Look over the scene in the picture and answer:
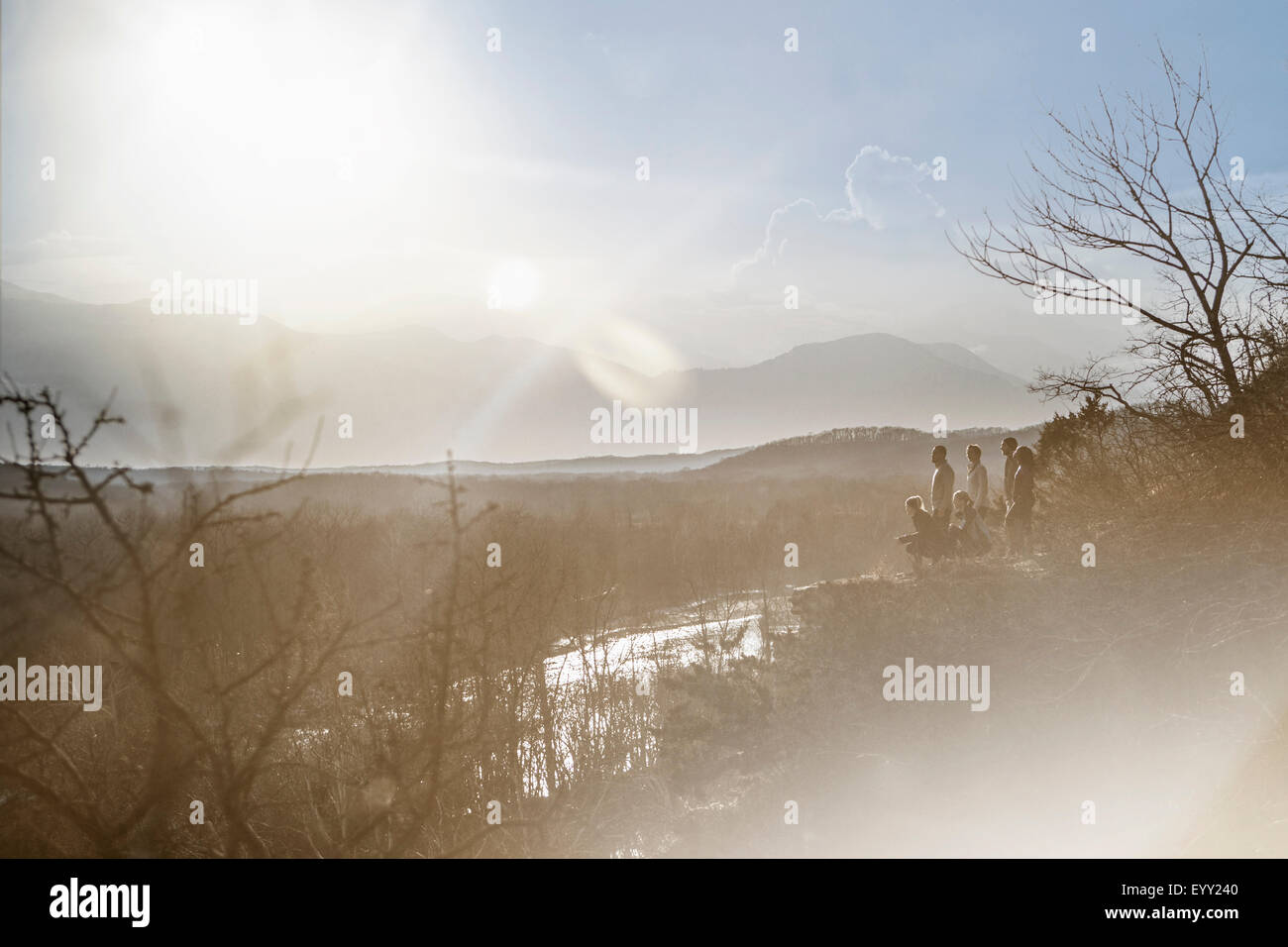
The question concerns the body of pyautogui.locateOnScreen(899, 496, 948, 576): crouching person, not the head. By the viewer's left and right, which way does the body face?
facing to the left of the viewer

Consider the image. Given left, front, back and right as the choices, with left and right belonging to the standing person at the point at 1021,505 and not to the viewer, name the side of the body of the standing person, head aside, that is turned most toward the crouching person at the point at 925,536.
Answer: front

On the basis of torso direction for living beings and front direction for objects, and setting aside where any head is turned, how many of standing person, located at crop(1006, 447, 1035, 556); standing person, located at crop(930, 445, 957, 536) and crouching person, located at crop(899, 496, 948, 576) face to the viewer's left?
3

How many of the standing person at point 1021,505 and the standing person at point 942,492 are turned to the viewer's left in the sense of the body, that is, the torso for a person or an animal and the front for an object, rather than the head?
2

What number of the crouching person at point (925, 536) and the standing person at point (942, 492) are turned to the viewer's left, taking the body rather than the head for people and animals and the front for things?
2

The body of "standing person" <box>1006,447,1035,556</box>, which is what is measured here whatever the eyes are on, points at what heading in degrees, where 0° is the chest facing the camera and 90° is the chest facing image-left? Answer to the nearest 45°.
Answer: approximately 90°

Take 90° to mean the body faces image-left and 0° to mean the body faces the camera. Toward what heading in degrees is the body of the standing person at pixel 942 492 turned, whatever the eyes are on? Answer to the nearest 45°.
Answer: approximately 90°
